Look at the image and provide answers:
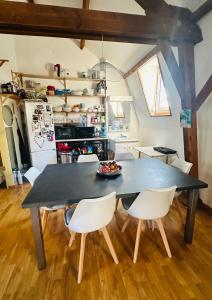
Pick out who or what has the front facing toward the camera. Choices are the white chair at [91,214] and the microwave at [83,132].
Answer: the microwave

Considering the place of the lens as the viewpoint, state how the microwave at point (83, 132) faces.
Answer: facing the viewer

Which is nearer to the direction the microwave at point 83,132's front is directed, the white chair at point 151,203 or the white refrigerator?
the white chair

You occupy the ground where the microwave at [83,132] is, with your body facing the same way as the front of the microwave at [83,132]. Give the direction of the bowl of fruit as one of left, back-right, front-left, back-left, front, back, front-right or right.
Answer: front

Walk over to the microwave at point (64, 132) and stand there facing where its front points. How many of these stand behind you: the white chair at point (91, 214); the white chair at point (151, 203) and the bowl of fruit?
0

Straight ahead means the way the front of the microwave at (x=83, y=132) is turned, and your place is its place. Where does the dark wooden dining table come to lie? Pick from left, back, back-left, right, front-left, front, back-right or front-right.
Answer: front

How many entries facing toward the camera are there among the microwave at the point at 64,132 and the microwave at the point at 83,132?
2

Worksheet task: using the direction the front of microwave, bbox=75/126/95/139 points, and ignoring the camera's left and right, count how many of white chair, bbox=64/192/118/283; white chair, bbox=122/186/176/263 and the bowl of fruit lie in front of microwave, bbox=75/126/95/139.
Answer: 3

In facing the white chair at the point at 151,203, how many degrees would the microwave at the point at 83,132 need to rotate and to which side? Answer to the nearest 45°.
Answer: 0° — it already faces it

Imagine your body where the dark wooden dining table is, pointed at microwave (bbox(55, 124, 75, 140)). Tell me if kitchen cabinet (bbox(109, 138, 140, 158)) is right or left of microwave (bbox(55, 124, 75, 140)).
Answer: right

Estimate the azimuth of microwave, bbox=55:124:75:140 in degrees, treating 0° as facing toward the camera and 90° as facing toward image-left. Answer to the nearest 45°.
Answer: approximately 0°

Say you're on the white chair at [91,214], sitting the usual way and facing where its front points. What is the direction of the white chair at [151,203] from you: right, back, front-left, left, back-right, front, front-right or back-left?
back-right

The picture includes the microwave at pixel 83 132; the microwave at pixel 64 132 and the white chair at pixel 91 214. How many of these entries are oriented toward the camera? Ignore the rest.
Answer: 2

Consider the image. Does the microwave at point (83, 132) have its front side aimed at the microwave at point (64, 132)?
no

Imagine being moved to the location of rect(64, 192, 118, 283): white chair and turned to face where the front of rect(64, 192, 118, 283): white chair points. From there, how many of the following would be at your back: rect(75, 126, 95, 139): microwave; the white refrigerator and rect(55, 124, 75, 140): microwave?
0

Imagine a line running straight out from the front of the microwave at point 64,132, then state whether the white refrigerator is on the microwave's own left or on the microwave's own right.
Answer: on the microwave's own right

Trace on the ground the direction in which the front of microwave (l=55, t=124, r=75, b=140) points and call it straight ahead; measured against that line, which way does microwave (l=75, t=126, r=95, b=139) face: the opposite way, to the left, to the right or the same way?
the same way

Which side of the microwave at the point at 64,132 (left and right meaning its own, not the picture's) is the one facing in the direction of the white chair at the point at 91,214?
front

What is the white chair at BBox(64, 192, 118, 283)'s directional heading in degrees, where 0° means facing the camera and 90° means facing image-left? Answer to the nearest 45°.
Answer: approximately 135°
